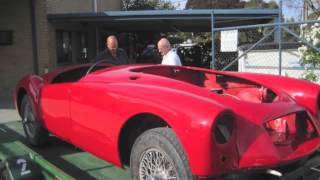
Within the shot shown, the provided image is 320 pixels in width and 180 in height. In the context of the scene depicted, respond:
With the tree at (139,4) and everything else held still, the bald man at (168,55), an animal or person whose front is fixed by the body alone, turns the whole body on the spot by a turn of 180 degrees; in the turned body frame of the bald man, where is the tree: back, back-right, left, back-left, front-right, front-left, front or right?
front-left

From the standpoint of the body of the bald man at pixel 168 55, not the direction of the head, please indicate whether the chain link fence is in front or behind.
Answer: behind

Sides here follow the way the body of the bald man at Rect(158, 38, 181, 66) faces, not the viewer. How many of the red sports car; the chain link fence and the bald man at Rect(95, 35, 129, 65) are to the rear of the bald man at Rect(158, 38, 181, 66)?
1

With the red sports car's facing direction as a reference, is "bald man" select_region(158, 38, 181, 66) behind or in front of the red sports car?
behind

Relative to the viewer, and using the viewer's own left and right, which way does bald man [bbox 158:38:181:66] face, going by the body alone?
facing the viewer and to the left of the viewer

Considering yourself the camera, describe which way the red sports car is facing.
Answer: facing the viewer and to the right of the viewer

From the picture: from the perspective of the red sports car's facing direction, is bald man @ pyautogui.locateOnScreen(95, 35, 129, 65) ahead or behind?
behind

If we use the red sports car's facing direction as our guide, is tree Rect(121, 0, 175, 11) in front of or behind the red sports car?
behind

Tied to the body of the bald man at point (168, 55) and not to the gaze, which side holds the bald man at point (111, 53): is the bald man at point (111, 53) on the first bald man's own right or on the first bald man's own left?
on the first bald man's own right

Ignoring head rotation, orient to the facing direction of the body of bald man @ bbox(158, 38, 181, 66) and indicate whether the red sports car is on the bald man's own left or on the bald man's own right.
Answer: on the bald man's own left

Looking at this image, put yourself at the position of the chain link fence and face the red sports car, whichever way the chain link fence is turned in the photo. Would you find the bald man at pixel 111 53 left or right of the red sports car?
right

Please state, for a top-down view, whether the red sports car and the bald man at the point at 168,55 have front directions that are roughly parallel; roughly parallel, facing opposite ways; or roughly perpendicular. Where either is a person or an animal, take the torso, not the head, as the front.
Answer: roughly perpendicular

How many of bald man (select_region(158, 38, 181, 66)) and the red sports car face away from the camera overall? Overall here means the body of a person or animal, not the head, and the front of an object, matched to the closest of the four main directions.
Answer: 0
